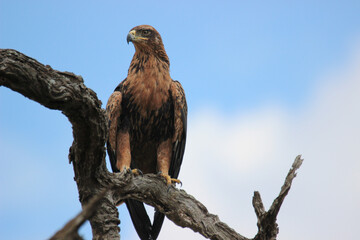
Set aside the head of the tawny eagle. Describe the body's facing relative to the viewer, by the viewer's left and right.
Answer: facing the viewer
